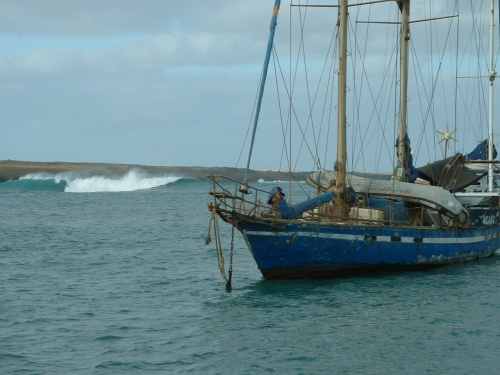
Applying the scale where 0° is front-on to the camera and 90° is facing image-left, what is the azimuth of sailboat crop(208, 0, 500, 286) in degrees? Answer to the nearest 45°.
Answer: approximately 45°
